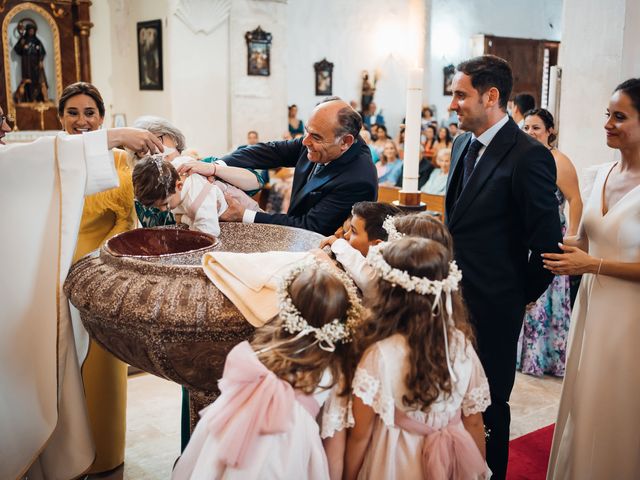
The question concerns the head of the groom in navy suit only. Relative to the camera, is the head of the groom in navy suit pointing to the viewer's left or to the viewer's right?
to the viewer's left

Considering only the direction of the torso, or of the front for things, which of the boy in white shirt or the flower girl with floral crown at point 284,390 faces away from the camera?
the flower girl with floral crown

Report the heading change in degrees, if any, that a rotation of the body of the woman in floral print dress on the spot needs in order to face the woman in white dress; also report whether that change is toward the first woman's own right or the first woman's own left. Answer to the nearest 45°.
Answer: approximately 45° to the first woman's own left

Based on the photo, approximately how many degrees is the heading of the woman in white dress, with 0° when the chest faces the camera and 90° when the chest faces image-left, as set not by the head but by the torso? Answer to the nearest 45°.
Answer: approximately 45°

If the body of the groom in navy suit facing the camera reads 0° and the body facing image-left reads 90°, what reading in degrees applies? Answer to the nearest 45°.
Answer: approximately 45°

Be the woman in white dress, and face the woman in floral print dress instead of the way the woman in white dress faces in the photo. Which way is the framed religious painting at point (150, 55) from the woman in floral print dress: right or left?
left

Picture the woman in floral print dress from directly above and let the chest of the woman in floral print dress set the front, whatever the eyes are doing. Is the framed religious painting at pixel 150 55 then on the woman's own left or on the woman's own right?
on the woman's own right

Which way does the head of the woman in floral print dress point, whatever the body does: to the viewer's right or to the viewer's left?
to the viewer's left

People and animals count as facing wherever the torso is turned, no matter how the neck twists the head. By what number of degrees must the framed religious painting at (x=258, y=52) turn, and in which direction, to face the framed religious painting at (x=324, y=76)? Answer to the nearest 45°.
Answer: approximately 135° to its left

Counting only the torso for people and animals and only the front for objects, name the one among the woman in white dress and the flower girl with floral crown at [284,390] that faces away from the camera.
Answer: the flower girl with floral crown

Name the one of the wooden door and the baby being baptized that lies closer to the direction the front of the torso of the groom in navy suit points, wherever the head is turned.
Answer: the baby being baptized

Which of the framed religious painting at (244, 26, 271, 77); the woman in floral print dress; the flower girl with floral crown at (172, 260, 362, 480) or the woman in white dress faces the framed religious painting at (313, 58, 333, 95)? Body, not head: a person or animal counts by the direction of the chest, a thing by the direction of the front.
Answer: the flower girl with floral crown
